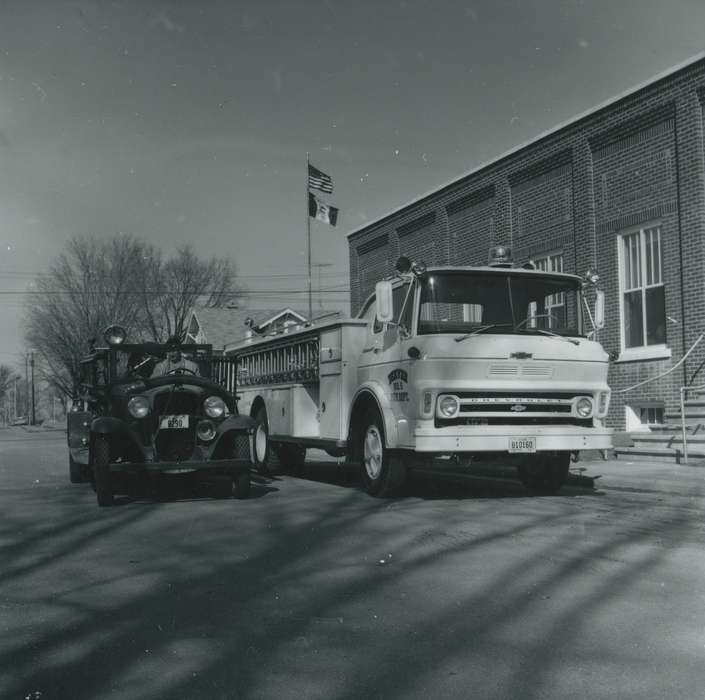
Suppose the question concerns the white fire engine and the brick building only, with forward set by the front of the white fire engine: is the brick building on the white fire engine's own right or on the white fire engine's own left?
on the white fire engine's own left

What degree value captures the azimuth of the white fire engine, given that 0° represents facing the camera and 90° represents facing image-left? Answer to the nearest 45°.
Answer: approximately 315°

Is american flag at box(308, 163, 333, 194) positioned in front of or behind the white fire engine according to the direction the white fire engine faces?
behind
